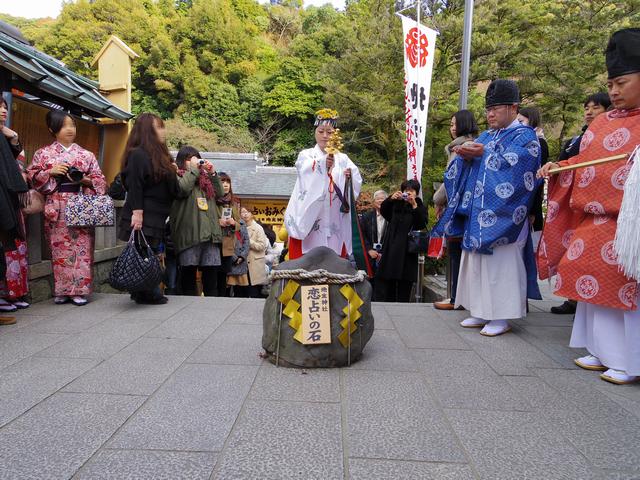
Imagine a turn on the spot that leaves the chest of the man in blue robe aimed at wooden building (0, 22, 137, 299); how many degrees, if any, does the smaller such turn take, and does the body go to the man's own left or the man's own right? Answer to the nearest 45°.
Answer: approximately 45° to the man's own right

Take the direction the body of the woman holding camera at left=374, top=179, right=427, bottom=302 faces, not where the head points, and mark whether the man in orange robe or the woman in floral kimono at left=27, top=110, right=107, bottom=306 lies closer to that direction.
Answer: the man in orange robe

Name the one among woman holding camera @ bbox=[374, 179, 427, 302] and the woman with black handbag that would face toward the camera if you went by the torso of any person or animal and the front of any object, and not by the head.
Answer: the woman holding camera

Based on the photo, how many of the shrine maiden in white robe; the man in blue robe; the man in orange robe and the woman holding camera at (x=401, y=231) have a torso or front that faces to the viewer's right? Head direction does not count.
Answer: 0

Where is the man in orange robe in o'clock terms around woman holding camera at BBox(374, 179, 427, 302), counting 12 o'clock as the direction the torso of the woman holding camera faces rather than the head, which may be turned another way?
The man in orange robe is roughly at 11 o'clock from the woman holding camera.

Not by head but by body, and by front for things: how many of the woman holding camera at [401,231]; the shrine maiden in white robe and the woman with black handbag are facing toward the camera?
2

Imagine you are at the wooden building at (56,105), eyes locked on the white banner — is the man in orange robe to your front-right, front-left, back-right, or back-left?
front-right

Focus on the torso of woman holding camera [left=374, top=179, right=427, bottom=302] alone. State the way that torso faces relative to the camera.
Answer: toward the camera

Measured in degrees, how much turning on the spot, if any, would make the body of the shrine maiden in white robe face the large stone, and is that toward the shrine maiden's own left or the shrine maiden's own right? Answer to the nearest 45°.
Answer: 0° — they already face it
